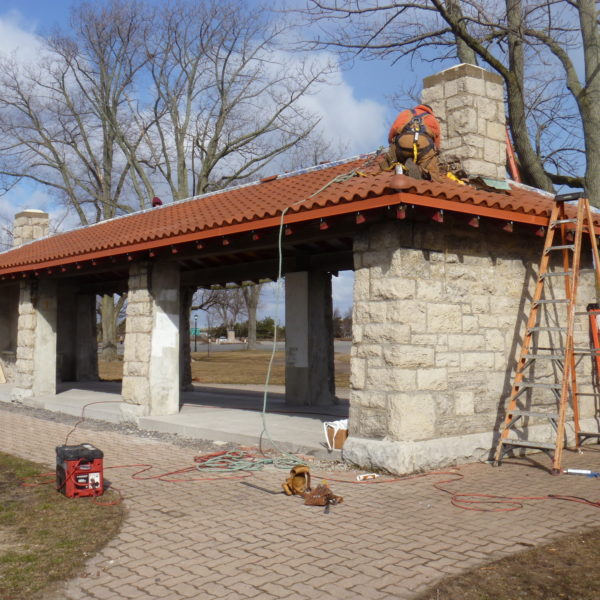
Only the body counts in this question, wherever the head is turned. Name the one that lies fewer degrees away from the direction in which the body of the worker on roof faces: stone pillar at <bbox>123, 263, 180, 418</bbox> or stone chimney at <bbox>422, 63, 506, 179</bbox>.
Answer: the stone chimney

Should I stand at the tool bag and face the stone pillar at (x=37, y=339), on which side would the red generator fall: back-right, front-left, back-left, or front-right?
front-left

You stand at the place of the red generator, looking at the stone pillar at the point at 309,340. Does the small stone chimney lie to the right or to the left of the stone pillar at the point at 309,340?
left

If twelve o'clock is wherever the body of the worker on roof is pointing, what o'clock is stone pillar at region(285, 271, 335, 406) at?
The stone pillar is roughly at 11 o'clock from the worker on roof.

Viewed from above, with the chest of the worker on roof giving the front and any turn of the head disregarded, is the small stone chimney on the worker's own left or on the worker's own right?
on the worker's own left

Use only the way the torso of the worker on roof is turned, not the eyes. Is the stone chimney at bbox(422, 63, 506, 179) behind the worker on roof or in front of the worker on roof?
in front

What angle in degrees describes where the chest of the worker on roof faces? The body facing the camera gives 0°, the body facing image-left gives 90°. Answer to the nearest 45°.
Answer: approximately 180°

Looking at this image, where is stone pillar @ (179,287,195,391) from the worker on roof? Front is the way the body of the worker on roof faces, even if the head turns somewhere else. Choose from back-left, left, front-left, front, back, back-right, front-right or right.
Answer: front-left
